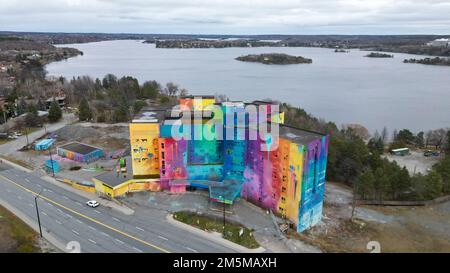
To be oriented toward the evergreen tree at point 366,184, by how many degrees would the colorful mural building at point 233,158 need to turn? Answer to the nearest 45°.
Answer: approximately 135° to its left

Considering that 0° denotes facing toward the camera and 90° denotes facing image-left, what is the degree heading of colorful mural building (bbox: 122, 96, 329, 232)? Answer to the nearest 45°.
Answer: approximately 45°

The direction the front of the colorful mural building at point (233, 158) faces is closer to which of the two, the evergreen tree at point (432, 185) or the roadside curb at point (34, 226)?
the roadside curb

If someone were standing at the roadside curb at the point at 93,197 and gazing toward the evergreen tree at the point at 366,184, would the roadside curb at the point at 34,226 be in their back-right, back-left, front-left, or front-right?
back-right

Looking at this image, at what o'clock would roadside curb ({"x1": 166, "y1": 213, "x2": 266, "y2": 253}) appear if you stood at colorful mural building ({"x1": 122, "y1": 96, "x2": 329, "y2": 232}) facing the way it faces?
The roadside curb is roughly at 11 o'clock from the colorful mural building.

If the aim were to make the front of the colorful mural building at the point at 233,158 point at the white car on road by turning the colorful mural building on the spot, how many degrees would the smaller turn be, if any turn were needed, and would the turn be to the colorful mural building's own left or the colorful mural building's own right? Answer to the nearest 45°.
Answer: approximately 45° to the colorful mural building's own right

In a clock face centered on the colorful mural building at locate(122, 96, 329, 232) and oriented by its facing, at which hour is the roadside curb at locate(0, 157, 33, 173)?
The roadside curb is roughly at 2 o'clock from the colorful mural building.

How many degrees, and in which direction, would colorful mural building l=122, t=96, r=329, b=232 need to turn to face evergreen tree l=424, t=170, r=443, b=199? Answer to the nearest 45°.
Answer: approximately 135° to its left
